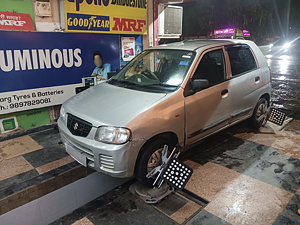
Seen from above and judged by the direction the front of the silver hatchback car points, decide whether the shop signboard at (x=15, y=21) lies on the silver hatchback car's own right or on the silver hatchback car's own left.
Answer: on the silver hatchback car's own right

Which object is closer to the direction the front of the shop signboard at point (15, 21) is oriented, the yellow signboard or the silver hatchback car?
the silver hatchback car

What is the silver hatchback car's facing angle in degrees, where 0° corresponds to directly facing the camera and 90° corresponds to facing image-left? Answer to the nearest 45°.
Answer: approximately 45°

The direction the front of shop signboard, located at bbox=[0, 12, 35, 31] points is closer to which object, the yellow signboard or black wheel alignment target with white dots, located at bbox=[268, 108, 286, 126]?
the black wheel alignment target with white dots

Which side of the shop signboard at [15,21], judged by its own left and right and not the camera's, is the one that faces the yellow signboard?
left

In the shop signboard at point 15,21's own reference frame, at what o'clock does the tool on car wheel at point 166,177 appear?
The tool on car wheel is roughly at 11 o'clock from the shop signboard.

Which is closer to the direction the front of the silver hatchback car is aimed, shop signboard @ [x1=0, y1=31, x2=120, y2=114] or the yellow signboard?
the shop signboard

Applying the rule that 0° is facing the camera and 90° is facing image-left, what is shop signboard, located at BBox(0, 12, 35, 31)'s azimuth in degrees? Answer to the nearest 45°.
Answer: approximately 0°

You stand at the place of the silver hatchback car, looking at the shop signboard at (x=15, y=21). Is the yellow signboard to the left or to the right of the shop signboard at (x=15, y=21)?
right

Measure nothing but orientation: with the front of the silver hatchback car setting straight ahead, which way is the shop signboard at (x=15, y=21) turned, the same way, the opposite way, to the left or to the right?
to the left
